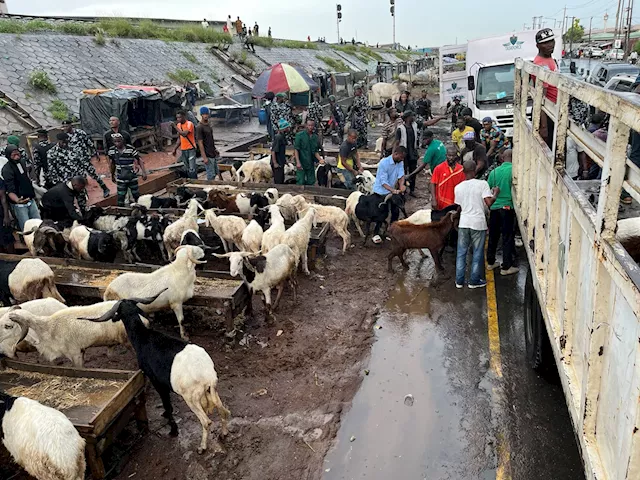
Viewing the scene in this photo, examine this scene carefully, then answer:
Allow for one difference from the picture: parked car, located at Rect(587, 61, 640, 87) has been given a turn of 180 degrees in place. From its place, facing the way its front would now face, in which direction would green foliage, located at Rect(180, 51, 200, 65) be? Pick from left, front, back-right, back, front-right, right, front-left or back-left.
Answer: back-left

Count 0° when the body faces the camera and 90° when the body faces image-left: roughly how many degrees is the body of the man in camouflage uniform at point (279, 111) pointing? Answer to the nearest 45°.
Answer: approximately 0°

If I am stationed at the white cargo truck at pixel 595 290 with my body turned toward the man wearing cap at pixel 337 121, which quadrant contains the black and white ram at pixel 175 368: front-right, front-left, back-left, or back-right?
front-left

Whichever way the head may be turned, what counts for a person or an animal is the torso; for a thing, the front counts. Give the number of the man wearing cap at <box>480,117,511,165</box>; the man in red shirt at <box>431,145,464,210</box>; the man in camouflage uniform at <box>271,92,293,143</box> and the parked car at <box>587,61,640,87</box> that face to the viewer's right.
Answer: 0

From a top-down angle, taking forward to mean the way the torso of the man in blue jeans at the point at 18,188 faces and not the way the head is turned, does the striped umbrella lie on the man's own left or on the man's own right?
on the man's own left

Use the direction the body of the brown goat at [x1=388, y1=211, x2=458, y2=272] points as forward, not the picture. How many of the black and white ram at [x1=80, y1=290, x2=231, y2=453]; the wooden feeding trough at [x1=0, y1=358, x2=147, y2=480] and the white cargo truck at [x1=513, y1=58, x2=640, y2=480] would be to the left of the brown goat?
0

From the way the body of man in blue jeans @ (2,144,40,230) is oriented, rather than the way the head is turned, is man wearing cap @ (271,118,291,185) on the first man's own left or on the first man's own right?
on the first man's own left

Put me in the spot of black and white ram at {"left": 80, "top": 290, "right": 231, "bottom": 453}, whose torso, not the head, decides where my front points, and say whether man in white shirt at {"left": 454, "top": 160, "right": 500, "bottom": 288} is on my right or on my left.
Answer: on my right

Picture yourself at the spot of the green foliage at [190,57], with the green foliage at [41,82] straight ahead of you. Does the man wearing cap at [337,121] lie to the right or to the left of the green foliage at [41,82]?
left

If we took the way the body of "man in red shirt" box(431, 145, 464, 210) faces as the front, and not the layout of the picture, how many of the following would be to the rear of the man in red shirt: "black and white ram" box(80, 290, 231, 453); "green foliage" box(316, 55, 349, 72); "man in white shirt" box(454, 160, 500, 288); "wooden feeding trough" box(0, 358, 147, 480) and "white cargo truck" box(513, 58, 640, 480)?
1

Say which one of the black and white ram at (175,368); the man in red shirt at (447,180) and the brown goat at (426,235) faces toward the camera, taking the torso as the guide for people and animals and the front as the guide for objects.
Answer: the man in red shirt

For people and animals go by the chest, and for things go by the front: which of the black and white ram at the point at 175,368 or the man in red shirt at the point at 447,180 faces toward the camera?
the man in red shirt
